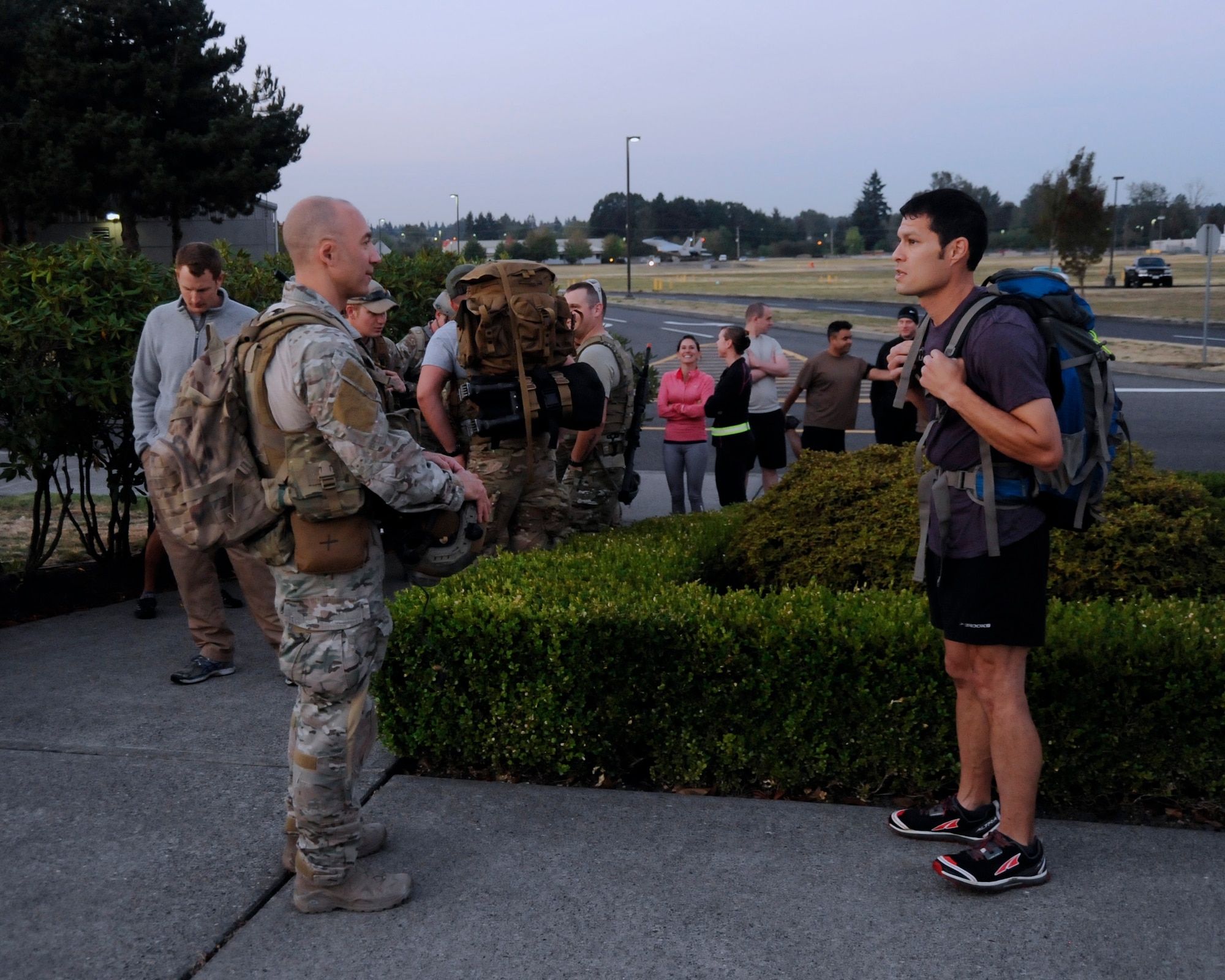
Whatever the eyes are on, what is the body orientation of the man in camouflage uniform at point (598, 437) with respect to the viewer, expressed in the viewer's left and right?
facing to the left of the viewer

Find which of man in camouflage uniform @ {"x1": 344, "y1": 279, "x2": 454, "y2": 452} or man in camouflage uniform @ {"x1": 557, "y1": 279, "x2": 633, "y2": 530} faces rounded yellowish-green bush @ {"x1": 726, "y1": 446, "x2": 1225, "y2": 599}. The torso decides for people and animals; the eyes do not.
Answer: man in camouflage uniform @ {"x1": 344, "y1": 279, "x2": 454, "y2": 452}

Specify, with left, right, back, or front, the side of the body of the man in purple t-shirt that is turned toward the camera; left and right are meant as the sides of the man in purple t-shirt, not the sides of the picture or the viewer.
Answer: left

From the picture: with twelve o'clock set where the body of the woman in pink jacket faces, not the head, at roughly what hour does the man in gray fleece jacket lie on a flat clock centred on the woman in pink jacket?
The man in gray fleece jacket is roughly at 1 o'clock from the woman in pink jacket.

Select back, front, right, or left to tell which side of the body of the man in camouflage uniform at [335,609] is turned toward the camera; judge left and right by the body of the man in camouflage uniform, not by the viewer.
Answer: right

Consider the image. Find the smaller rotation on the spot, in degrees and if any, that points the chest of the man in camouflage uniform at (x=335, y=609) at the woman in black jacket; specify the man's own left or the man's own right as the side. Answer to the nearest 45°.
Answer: approximately 45° to the man's own left
